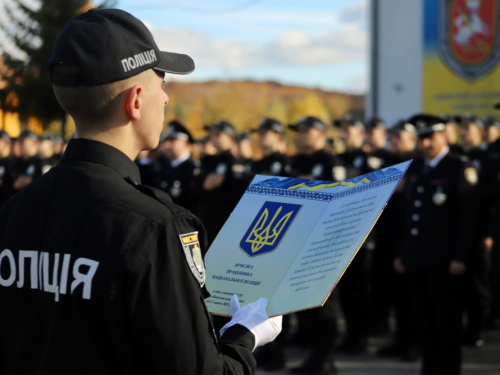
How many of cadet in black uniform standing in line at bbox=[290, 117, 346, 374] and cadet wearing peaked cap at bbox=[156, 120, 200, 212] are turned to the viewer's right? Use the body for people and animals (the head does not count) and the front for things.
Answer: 0

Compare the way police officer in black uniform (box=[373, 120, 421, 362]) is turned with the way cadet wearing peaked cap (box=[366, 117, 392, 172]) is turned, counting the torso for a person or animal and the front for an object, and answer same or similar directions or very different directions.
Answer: same or similar directions

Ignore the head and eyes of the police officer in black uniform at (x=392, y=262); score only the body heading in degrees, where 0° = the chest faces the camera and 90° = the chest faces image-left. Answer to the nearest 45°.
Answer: approximately 45°

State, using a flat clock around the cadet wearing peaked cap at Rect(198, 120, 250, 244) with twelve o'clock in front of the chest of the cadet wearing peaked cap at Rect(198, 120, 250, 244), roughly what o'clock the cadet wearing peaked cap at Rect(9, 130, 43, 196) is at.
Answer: the cadet wearing peaked cap at Rect(9, 130, 43, 196) is roughly at 3 o'clock from the cadet wearing peaked cap at Rect(198, 120, 250, 244).

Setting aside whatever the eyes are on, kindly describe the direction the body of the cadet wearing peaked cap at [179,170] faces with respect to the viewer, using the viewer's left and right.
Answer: facing the viewer and to the left of the viewer

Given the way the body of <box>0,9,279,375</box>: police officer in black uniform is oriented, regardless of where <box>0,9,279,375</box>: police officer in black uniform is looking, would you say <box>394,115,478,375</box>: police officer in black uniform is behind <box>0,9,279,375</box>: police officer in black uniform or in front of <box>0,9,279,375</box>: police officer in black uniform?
in front

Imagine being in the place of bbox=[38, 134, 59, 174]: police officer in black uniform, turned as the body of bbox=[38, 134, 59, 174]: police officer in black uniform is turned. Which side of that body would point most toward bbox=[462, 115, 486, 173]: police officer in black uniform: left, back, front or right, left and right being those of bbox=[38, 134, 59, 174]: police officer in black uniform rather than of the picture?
left

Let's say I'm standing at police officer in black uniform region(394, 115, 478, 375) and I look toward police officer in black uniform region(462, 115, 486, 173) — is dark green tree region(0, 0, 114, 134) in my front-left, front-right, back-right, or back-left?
front-left

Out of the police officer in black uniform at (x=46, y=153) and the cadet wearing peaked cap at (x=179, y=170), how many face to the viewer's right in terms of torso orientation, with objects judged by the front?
0

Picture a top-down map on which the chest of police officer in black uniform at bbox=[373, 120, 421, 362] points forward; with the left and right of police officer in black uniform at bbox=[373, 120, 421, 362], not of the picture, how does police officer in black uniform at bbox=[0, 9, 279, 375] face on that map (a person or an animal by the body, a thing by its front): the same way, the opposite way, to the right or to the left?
the opposite way

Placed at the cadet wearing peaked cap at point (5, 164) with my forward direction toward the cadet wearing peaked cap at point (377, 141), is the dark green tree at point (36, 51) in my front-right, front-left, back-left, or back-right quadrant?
back-left

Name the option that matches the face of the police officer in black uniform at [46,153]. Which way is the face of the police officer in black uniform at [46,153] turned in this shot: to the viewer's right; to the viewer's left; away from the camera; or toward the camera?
toward the camera

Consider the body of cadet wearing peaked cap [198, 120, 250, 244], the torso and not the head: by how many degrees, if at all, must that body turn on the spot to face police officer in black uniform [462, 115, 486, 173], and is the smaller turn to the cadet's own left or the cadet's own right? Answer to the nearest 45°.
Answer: approximately 135° to the cadet's own left
